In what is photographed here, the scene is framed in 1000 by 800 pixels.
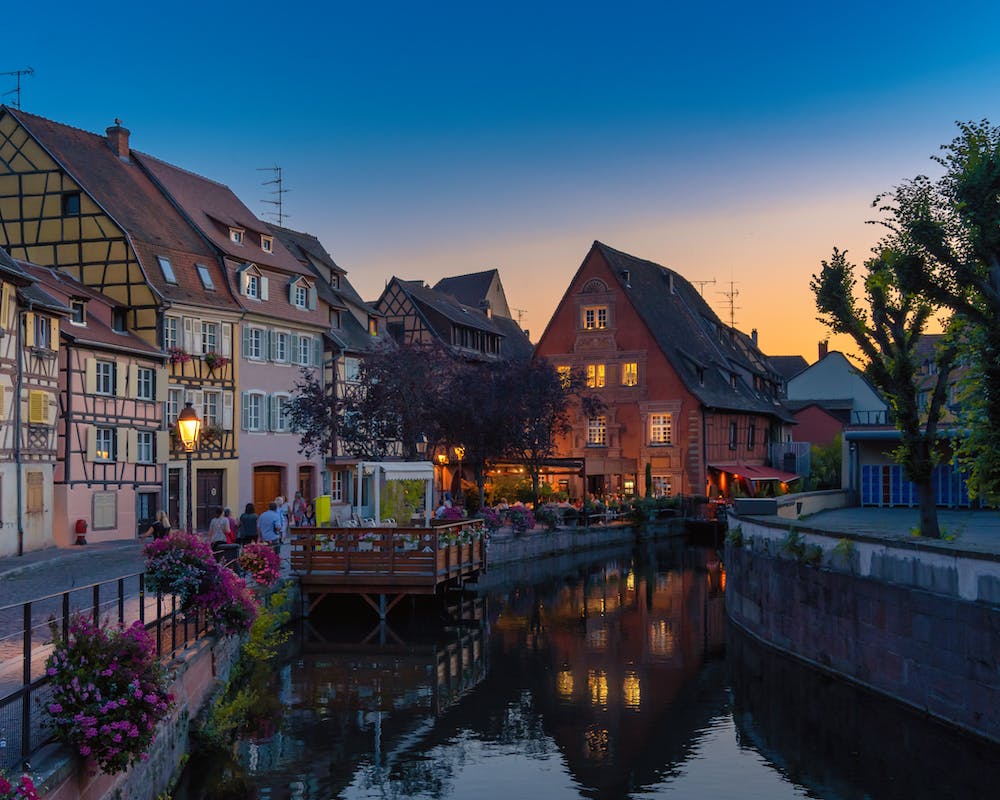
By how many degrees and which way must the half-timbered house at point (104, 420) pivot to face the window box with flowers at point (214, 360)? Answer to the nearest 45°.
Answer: approximately 90° to its left

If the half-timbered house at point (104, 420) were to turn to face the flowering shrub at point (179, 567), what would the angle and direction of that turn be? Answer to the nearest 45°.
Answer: approximately 45° to its right

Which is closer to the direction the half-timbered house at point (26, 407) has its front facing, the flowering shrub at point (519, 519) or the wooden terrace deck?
the wooden terrace deck

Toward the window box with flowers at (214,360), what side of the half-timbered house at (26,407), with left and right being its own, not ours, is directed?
left

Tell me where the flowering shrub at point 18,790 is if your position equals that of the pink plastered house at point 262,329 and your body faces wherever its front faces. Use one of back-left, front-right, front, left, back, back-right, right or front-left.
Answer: front-right

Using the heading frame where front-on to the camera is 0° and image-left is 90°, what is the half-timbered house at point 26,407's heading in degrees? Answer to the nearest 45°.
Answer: approximately 315°

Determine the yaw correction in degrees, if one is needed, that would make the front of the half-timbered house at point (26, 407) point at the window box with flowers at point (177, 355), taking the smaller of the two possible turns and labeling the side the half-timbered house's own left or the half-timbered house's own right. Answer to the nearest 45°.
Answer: approximately 90° to the half-timbered house's own left

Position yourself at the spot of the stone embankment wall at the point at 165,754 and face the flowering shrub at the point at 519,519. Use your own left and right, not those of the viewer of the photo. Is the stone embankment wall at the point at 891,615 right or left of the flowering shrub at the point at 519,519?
right

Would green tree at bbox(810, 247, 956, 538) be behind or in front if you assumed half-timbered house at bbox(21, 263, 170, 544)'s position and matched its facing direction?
in front
